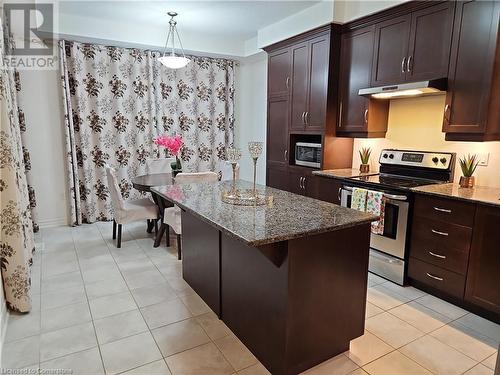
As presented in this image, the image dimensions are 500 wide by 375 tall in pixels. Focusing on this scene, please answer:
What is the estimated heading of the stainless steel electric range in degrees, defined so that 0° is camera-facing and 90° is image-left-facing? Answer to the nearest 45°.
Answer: approximately 45°

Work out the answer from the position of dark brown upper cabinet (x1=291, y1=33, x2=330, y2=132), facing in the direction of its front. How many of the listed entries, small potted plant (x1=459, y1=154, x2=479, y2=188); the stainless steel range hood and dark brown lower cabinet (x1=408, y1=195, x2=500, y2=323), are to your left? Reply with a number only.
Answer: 3

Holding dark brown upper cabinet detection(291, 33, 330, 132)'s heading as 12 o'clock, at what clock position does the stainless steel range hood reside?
The stainless steel range hood is roughly at 9 o'clock from the dark brown upper cabinet.

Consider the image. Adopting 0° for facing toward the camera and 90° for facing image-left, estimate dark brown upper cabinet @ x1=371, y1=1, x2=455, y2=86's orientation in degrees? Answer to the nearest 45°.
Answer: approximately 45°

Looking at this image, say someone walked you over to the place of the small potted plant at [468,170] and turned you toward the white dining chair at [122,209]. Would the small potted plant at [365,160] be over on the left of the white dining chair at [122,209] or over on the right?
right
